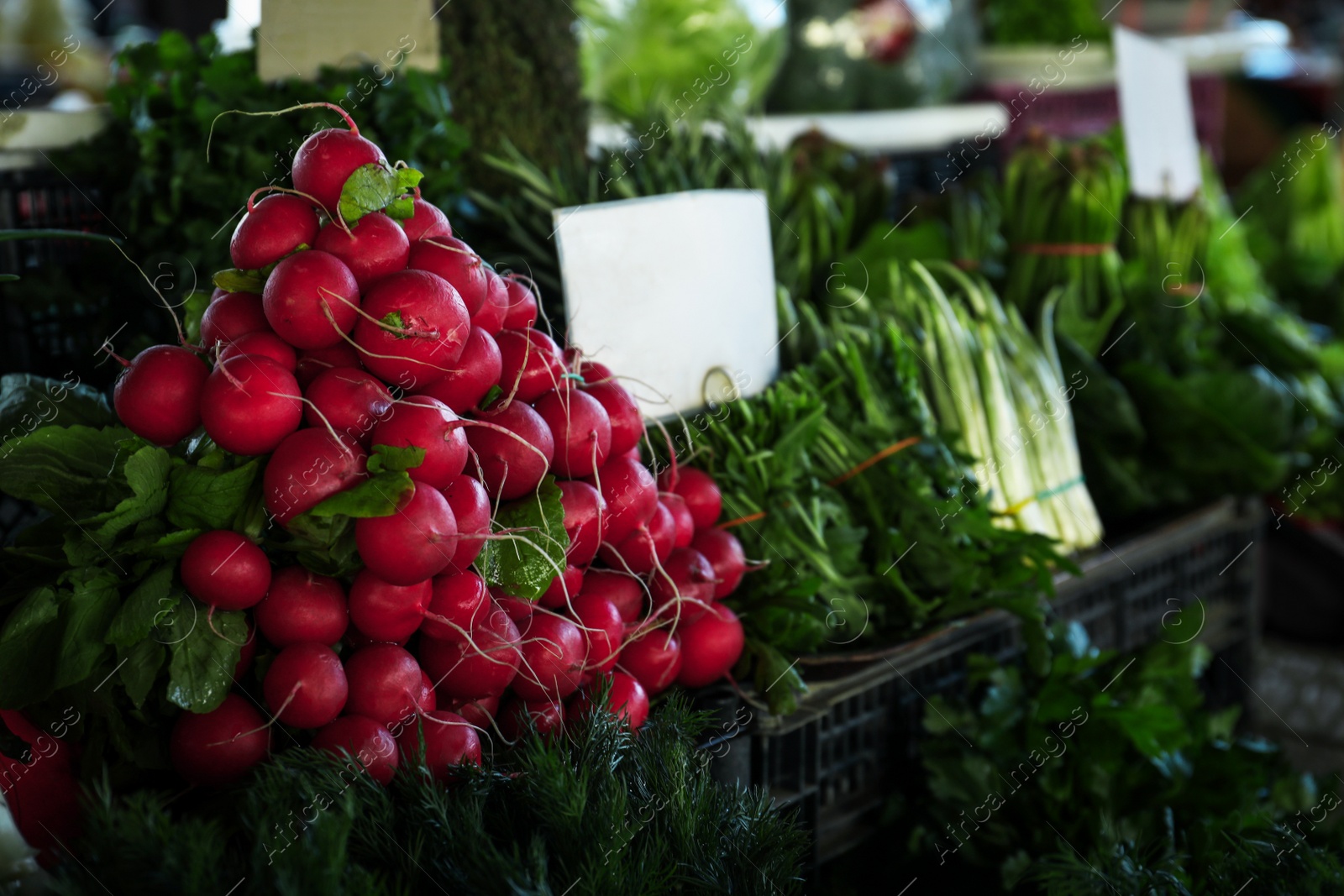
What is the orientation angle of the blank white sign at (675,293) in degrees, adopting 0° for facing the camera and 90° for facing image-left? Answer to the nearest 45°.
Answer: approximately 0°

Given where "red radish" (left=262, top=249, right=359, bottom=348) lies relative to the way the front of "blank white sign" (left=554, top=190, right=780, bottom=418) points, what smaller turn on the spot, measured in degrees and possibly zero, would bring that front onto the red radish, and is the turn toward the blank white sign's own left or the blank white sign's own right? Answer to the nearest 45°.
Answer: approximately 45° to the blank white sign's own right

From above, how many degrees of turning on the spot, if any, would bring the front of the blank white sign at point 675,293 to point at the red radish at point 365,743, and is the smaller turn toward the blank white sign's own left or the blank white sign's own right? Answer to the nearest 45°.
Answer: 0° — it already faces it

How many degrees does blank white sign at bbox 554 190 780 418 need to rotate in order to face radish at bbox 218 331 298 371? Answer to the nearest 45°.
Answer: approximately 45° to its right
